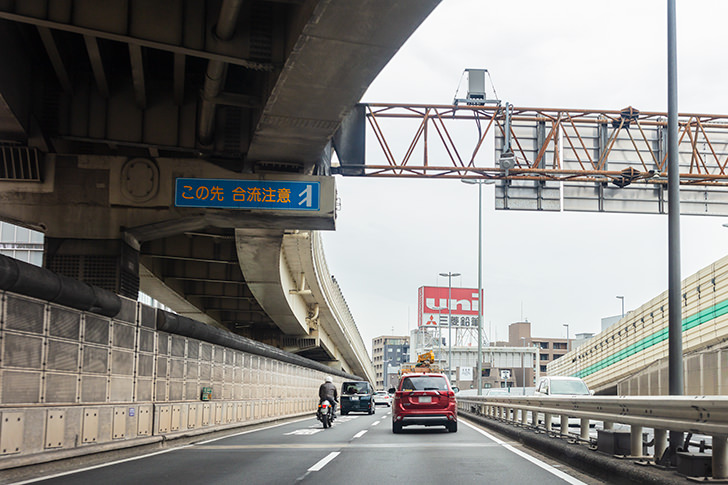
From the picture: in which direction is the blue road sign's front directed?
toward the camera

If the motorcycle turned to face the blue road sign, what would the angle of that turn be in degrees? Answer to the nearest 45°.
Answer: approximately 180°

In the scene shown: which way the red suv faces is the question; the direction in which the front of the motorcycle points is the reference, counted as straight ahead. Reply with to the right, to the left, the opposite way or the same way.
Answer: the same way

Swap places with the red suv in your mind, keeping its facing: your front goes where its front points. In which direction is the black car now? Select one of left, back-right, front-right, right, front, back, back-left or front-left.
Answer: front

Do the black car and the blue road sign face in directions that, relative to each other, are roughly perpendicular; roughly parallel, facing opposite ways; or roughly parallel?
roughly parallel, facing opposite ways

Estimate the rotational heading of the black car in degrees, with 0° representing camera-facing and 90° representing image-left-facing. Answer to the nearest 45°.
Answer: approximately 180°

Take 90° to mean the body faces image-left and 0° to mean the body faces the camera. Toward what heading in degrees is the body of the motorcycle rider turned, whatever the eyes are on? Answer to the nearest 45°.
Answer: approximately 180°

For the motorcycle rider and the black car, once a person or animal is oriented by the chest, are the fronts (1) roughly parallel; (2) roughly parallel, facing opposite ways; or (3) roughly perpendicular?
roughly parallel

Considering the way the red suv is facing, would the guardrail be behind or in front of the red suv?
behind

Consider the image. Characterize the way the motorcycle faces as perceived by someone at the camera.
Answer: facing away from the viewer

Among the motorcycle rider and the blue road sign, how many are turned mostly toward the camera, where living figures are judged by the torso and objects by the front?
1

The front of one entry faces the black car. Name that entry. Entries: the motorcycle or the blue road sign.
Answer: the motorcycle

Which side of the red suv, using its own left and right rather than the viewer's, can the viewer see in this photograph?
back
